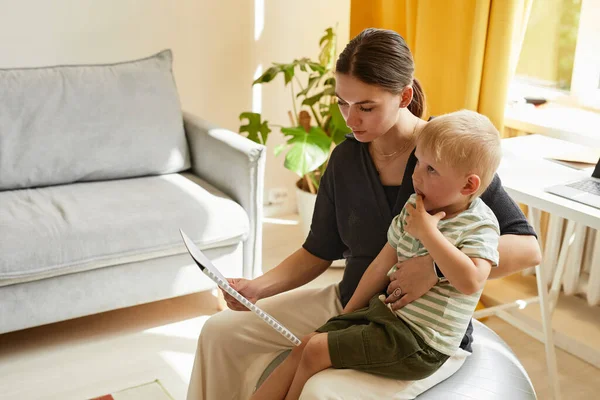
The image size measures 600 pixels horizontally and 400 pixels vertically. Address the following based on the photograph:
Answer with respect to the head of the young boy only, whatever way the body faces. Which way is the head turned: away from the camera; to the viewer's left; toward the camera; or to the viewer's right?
to the viewer's left

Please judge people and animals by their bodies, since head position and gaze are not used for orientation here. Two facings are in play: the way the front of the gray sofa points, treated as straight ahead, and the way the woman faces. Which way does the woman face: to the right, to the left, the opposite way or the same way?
to the right

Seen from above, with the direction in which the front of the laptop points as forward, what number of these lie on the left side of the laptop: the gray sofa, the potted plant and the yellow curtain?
0

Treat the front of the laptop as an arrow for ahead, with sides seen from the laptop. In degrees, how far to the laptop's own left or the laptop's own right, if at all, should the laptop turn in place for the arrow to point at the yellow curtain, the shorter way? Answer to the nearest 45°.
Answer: approximately 90° to the laptop's own right

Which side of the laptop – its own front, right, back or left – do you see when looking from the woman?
front

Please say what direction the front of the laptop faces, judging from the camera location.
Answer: facing the viewer and to the left of the viewer

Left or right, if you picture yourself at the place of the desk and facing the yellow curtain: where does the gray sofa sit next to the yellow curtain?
left

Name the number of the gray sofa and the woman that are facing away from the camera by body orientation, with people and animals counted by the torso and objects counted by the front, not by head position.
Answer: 0

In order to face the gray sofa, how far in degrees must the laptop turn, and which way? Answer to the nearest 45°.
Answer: approximately 45° to its right

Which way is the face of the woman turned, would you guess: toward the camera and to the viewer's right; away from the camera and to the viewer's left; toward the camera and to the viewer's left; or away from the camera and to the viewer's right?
toward the camera and to the viewer's left

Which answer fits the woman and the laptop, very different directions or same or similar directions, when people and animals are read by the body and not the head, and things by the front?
same or similar directions

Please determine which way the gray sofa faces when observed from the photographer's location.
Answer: facing the viewer and to the right of the viewer

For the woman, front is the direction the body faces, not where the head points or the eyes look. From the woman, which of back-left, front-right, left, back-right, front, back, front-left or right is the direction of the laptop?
back

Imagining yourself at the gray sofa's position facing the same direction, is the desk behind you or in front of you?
in front

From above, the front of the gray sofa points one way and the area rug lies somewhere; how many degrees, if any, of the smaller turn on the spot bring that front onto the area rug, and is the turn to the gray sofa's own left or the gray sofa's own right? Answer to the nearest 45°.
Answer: approximately 45° to the gray sofa's own right

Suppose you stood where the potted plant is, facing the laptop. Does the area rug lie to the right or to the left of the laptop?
right

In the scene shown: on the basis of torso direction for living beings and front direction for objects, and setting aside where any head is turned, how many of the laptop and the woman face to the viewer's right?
0
